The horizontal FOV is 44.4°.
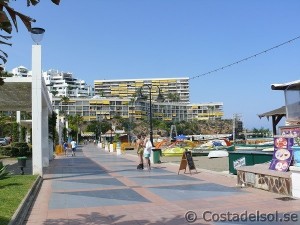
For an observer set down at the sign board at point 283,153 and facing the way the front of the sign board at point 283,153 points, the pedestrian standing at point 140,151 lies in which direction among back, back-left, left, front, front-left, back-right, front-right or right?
back-right

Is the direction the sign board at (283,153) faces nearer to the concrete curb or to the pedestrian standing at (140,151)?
the concrete curb

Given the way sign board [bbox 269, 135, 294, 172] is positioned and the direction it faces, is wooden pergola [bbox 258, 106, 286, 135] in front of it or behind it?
behind

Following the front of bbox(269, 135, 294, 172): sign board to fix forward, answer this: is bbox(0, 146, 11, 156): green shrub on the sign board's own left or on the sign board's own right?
on the sign board's own right

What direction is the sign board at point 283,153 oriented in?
toward the camera

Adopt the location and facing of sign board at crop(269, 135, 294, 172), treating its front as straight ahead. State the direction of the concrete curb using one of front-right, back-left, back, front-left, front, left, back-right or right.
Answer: front-right

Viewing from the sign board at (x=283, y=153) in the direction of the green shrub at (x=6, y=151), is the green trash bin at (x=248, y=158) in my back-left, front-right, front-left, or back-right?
front-right

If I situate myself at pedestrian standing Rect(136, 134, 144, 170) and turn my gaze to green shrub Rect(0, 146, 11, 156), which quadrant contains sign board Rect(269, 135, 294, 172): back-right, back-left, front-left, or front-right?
back-left
